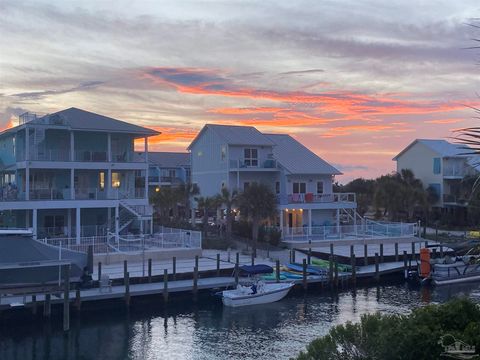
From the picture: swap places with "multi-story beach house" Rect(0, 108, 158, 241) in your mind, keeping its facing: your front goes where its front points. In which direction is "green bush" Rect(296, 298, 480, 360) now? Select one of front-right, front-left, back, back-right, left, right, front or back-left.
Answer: front

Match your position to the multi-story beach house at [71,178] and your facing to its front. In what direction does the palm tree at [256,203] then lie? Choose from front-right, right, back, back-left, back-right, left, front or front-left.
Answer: left

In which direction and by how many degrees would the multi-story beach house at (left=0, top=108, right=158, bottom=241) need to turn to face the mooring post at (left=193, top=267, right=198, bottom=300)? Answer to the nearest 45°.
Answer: approximately 45° to its left

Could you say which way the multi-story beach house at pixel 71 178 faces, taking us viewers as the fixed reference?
facing the viewer

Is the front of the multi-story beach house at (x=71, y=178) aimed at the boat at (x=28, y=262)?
yes

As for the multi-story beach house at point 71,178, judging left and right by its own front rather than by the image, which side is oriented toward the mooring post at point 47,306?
front

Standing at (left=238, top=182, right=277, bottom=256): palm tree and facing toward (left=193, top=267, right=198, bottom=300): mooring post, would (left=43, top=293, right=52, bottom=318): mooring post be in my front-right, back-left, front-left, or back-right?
front-right

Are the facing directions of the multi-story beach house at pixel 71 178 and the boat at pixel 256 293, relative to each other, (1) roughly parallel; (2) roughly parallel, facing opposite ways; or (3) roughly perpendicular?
roughly perpendicular

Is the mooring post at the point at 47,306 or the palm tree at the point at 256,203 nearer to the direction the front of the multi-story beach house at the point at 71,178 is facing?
the mooring post
